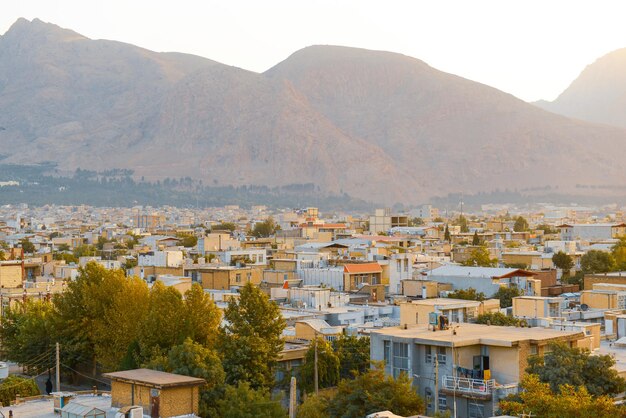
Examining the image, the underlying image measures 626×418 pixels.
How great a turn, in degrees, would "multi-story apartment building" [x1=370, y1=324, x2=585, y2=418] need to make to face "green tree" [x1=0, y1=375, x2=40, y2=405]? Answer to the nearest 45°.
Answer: approximately 45° to its right

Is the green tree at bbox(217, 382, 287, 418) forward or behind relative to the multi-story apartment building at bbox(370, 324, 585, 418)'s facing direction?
forward

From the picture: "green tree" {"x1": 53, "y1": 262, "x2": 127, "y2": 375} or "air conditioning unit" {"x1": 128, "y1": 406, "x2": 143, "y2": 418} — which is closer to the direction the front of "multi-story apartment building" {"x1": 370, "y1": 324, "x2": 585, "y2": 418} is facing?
the air conditioning unit

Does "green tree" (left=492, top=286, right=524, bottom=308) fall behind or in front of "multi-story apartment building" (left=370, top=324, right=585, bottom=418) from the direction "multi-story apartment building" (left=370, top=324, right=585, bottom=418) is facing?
behind

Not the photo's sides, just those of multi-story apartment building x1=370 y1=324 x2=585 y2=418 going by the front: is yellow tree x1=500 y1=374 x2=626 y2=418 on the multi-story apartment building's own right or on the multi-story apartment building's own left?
on the multi-story apartment building's own left

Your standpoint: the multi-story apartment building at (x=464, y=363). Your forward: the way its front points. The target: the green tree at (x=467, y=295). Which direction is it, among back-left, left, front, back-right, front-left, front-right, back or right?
back-right

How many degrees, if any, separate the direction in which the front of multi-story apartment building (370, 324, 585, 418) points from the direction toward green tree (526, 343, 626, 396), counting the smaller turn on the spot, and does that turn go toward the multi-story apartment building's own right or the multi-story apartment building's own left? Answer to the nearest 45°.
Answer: approximately 135° to the multi-story apartment building's own left

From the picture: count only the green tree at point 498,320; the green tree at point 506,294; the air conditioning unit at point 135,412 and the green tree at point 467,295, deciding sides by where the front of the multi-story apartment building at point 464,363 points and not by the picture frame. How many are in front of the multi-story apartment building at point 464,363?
1

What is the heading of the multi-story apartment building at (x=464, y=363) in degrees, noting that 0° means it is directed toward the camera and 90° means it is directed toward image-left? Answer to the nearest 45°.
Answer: approximately 45°

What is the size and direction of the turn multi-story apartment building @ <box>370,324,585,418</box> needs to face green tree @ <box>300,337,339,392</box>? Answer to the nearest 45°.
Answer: approximately 90° to its right
